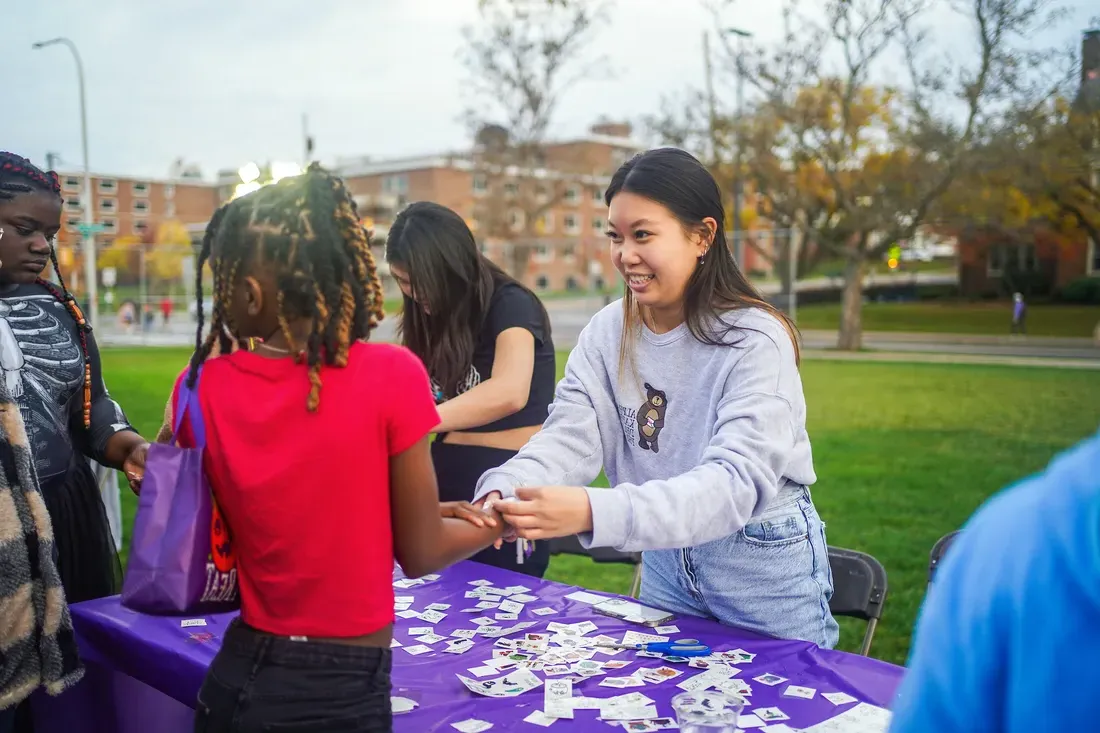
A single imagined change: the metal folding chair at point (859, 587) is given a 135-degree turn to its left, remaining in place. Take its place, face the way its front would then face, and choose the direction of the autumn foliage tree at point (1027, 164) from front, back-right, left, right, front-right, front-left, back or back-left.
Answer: left

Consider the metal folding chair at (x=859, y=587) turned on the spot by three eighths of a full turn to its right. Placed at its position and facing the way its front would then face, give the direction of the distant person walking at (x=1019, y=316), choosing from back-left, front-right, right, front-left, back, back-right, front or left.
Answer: front

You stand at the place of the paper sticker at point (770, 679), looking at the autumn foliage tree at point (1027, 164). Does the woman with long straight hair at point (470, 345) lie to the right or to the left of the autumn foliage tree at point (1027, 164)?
left

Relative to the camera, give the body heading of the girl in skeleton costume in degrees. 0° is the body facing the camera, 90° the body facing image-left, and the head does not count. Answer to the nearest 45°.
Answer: approximately 315°

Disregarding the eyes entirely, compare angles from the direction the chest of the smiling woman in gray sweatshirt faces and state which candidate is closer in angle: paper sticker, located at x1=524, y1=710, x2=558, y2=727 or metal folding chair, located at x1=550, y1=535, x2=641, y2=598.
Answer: the paper sticker

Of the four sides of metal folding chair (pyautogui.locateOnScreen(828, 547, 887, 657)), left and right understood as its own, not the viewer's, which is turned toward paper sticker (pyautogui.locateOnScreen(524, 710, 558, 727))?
front

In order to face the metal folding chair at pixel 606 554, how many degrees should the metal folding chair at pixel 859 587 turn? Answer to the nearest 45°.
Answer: approximately 90° to its right

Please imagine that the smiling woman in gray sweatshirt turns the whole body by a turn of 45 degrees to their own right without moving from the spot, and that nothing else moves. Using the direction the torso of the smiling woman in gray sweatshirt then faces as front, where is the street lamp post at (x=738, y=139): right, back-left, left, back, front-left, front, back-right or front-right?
right

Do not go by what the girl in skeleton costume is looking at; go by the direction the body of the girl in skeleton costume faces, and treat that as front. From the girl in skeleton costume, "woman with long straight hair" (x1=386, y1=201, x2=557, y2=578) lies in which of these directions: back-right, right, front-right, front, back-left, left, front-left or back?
front-left

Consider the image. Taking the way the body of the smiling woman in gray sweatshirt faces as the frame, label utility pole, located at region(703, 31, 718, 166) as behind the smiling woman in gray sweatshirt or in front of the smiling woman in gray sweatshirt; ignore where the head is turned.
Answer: behind

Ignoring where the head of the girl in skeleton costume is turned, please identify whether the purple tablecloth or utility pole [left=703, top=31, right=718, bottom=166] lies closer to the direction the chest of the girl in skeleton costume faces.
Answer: the purple tablecloth

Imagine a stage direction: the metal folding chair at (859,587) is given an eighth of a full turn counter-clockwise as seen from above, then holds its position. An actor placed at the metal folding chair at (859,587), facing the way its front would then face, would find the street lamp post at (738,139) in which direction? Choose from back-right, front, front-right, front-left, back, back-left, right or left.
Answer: back
